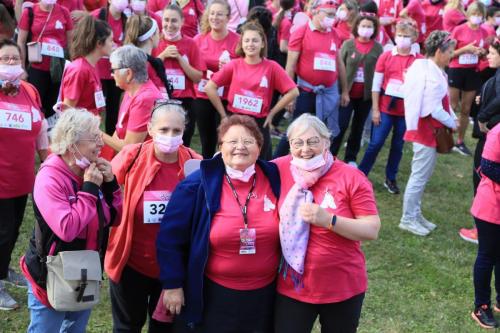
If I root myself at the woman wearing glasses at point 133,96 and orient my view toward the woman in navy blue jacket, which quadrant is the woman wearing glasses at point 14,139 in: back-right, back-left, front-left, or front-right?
back-right

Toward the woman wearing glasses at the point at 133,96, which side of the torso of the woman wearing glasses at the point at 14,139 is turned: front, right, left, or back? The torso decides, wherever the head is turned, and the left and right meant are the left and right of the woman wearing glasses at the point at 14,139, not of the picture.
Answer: left

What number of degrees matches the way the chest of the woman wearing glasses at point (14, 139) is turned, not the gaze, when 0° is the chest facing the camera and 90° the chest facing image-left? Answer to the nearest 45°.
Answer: approximately 0°

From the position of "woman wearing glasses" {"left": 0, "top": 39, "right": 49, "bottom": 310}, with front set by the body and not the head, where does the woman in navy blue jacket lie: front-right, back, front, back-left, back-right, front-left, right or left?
front-left

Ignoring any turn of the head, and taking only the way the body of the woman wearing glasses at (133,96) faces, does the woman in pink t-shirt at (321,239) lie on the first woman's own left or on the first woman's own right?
on the first woman's own left

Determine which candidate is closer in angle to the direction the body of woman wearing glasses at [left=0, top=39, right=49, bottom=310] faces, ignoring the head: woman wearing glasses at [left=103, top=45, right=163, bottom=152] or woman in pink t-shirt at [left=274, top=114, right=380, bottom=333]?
the woman in pink t-shirt

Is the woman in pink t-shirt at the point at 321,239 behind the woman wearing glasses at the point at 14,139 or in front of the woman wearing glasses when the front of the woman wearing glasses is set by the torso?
in front
